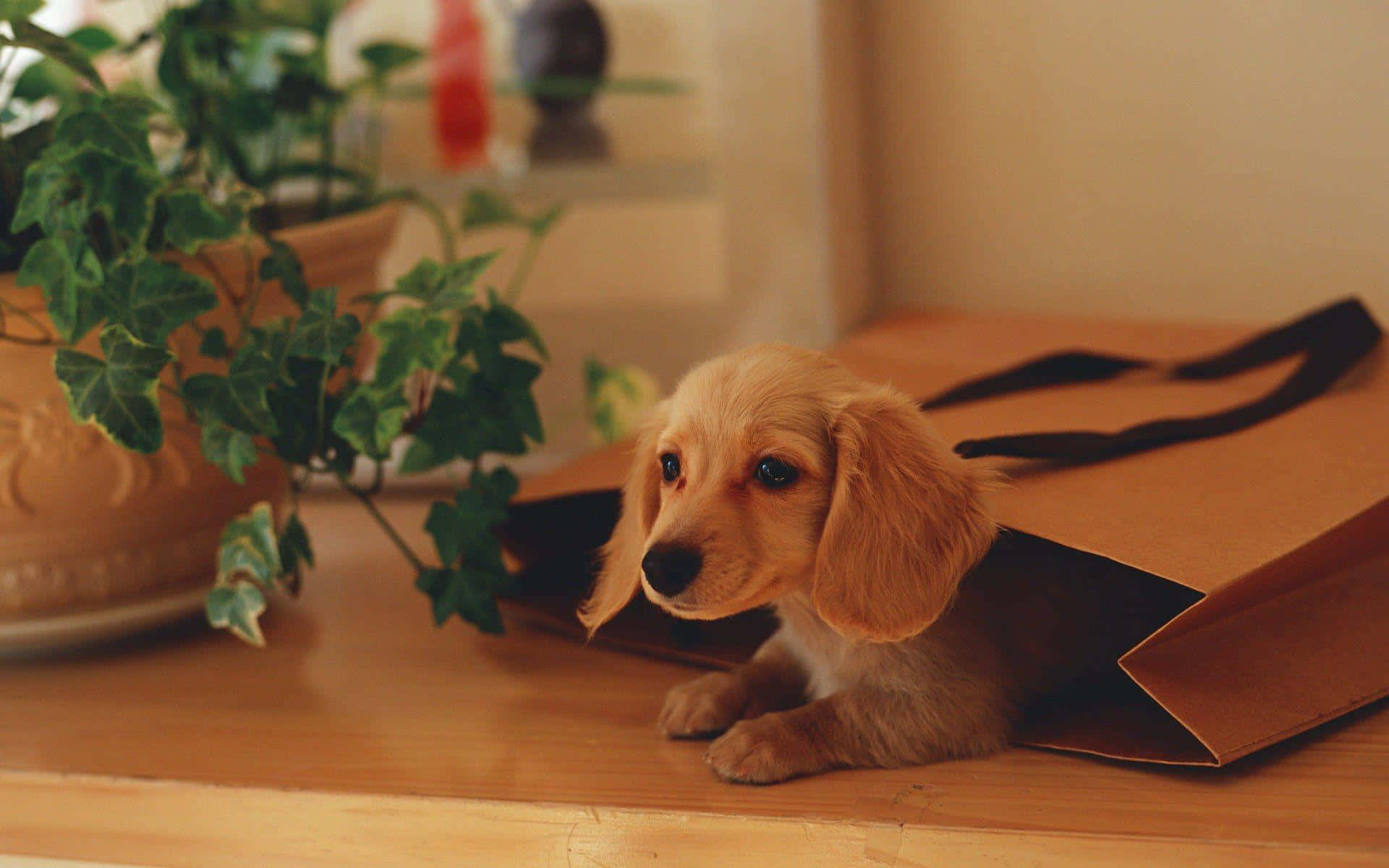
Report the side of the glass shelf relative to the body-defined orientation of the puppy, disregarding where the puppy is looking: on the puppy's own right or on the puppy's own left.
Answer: on the puppy's own right

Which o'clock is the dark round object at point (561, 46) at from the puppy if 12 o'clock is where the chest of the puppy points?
The dark round object is roughly at 4 o'clock from the puppy.

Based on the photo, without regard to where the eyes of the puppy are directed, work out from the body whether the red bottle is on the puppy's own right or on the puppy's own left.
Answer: on the puppy's own right

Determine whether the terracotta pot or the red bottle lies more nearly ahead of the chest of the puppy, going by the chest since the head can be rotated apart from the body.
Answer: the terracotta pot

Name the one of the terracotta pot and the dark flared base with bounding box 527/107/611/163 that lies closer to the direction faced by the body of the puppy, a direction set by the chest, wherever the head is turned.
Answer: the terracotta pot

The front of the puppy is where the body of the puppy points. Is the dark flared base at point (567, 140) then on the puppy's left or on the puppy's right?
on the puppy's right

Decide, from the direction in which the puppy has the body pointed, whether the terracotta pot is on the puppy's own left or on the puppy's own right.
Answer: on the puppy's own right

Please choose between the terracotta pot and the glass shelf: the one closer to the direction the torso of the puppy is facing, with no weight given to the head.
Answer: the terracotta pot

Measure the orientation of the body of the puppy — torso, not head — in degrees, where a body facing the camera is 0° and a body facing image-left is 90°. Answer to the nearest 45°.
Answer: approximately 45°
